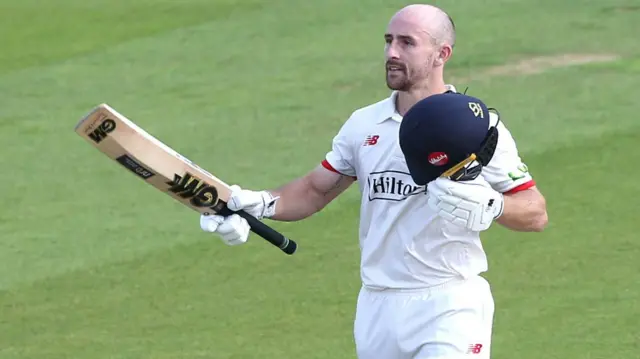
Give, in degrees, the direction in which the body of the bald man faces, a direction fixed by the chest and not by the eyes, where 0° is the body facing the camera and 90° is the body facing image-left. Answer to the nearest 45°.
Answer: approximately 45°
